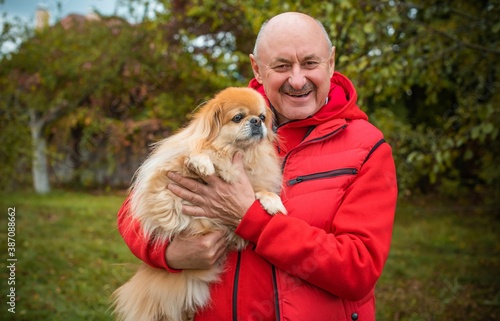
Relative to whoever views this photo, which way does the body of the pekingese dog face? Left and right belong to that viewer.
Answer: facing the viewer and to the right of the viewer

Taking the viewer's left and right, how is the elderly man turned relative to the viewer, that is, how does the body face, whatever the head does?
facing the viewer and to the left of the viewer
